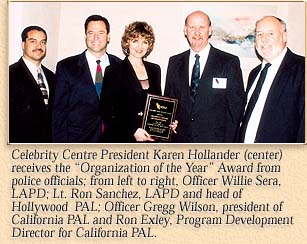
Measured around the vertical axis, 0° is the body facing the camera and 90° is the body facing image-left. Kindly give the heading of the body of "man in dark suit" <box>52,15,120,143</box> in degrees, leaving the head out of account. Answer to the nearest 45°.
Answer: approximately 315°

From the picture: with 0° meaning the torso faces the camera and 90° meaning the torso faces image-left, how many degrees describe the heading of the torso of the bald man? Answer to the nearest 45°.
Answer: approximately 0°

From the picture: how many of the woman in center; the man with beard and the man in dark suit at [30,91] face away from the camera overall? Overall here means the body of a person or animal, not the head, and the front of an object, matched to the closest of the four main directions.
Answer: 0

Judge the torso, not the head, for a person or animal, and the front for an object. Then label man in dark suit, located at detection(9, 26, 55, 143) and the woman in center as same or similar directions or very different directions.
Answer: same or similar directions

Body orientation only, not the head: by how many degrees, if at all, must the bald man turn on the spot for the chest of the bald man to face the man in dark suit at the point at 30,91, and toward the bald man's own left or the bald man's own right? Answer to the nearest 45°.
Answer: approximately 90° to the bald man's own right

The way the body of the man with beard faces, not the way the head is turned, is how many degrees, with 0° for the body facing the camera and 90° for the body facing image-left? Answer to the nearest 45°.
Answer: approximately 45°

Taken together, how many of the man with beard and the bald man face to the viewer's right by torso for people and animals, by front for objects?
0

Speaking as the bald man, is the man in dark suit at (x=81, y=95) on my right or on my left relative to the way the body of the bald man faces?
on my right

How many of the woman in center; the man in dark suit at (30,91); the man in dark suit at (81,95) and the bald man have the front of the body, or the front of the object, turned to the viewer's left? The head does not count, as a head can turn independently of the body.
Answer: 0

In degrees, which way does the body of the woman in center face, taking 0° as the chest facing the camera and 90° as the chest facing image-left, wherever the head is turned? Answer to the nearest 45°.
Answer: approximately 315°

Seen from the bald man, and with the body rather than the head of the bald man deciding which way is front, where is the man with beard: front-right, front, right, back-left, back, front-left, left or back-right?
left

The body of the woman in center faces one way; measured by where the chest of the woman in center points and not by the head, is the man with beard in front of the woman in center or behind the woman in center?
in front

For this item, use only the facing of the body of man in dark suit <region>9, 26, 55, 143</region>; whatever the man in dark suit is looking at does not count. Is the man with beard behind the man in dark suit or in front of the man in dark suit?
in front

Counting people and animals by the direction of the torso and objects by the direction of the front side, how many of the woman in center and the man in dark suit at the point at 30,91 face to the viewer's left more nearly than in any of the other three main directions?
0
